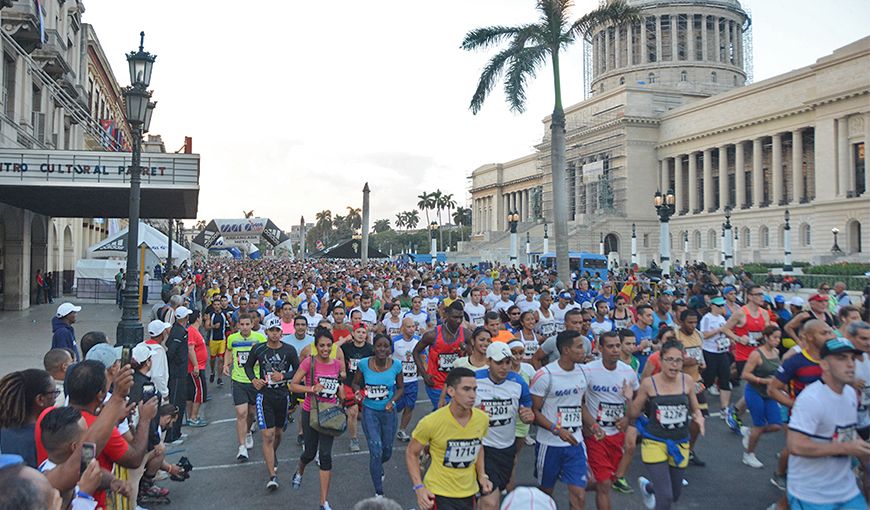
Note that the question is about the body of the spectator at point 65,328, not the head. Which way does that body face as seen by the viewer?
to the viewer's right

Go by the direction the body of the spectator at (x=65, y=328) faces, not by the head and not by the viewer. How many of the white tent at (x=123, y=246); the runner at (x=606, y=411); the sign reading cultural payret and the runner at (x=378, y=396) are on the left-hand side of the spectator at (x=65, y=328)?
2

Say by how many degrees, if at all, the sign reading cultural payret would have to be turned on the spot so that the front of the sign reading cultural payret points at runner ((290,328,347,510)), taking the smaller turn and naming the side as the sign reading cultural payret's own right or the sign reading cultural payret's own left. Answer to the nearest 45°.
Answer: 0° — it already faces them

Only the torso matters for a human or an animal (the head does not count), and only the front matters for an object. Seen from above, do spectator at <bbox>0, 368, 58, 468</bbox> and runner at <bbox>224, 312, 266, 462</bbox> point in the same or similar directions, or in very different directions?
very different directions

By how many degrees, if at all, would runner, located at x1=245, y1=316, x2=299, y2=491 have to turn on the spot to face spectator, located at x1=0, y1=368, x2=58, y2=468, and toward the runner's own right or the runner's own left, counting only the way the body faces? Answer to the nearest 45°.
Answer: approximately 45° to the runner's own right

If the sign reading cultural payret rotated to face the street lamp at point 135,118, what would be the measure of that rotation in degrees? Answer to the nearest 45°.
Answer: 0° — it already faces it

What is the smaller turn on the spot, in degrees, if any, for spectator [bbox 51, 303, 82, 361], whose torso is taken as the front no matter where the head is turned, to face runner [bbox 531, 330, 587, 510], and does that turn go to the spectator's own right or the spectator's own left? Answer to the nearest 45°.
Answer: approximately 45° to the spectator's own right
